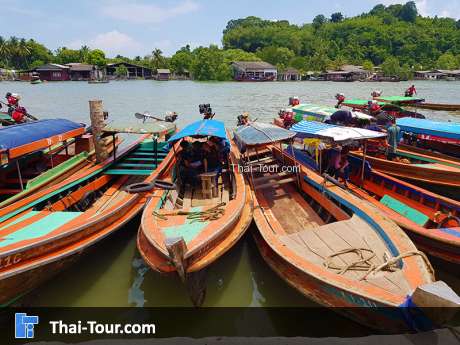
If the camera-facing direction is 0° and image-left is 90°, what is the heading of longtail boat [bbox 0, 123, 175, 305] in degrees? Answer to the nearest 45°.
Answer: approximately 45°

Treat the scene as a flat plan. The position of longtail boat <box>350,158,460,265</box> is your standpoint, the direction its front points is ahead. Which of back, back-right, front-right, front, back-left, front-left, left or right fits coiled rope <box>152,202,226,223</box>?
right

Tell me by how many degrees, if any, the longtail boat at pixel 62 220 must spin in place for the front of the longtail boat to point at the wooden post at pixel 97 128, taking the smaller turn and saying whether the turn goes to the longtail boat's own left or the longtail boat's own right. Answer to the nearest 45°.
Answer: approximately 135° to the longtail boat's own right

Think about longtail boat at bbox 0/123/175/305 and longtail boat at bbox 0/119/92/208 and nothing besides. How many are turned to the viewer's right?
0

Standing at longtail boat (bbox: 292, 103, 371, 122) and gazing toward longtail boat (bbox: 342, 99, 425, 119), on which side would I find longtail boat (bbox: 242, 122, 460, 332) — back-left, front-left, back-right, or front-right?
back-right

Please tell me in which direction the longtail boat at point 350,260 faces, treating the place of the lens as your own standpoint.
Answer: facing the viewer and to the right of the viewer

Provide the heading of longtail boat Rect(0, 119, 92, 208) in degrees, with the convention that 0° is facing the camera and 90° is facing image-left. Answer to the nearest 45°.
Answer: approximately 45°

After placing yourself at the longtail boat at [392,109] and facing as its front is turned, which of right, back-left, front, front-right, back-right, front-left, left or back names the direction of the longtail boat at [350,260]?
front-right

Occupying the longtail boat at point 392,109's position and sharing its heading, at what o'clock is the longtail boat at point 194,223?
the longtail boat at point 194,223 is roughly at 2 o'clock from the longtail boat at point 392,109.

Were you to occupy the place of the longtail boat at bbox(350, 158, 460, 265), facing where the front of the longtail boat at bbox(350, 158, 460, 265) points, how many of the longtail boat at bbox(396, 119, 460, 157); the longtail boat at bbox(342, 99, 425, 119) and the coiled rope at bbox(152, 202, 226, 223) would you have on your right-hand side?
1

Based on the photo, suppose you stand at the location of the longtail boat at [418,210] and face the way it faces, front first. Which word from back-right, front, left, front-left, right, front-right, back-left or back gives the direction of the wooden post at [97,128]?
back-right
